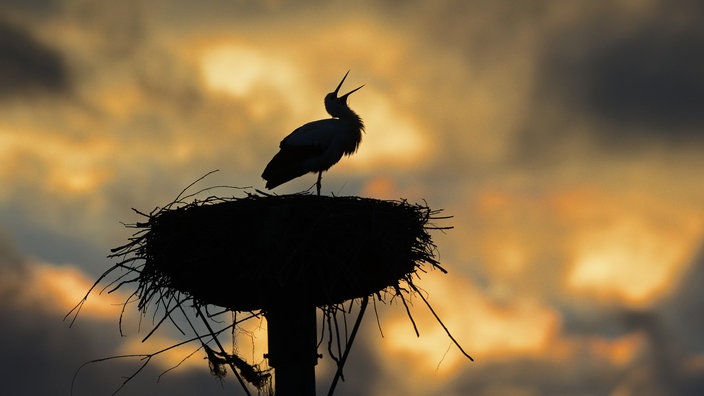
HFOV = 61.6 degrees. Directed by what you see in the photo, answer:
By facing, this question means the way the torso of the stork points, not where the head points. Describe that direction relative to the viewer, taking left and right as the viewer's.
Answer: facing to the right of the viewer
